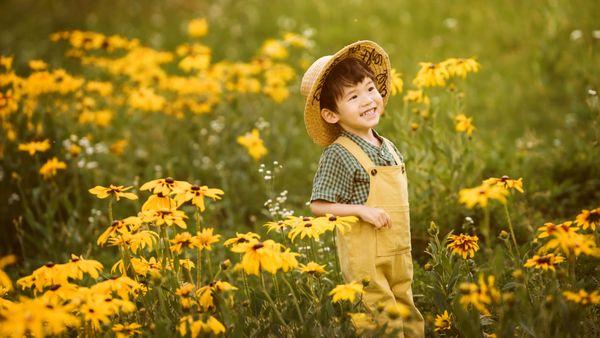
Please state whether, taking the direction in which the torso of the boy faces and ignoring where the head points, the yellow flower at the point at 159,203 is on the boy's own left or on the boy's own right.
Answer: on the boy's own right

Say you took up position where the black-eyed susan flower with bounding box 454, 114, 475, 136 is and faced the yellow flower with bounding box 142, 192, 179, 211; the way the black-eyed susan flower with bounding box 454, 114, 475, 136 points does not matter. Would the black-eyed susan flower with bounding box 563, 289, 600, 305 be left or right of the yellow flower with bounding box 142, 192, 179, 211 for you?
left
